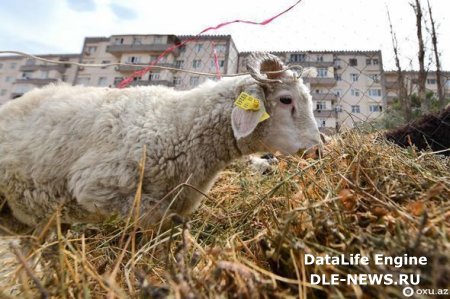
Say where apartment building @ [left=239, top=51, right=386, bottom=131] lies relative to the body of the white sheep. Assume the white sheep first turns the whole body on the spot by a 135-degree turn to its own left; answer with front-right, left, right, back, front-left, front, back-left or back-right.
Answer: right

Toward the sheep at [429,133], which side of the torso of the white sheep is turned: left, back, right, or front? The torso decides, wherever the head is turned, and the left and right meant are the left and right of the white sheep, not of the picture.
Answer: front

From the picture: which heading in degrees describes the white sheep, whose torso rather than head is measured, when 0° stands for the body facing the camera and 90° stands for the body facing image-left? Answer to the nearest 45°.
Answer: approximately 270°
